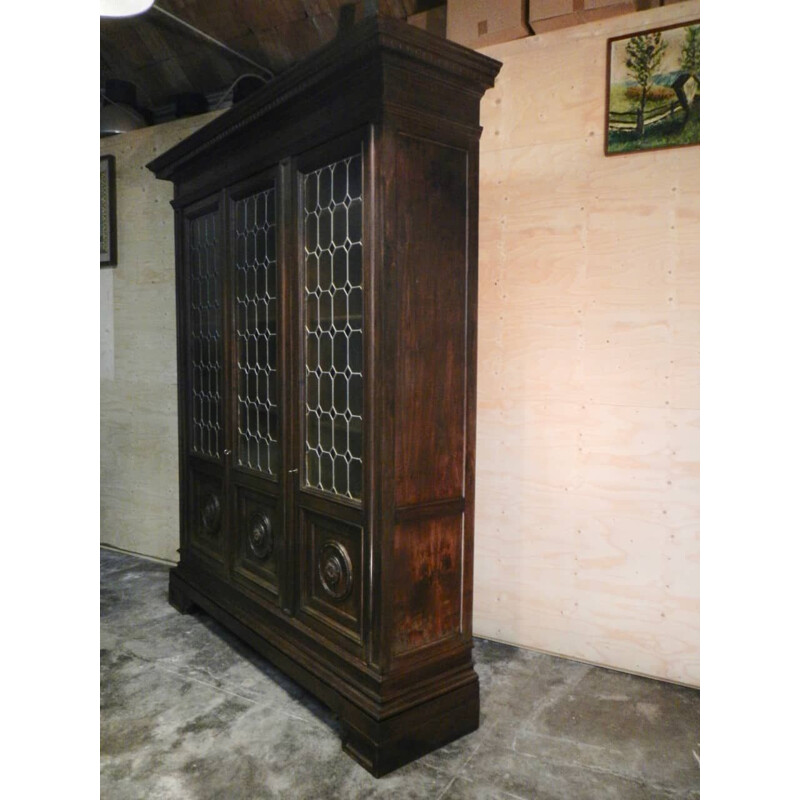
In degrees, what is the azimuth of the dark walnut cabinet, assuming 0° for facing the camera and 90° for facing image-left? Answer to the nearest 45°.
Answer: approximately 45°

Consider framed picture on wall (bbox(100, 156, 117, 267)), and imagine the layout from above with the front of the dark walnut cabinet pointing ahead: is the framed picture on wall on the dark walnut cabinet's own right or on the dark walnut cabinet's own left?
on the dark walnut cabinet's own right

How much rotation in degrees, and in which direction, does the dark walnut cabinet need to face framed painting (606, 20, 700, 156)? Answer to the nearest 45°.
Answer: approximately 135° to its left
